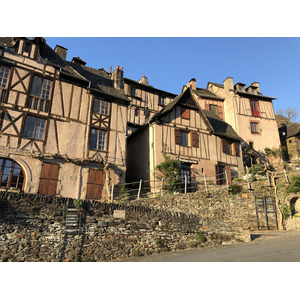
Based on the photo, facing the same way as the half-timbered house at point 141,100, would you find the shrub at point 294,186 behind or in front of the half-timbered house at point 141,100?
in front

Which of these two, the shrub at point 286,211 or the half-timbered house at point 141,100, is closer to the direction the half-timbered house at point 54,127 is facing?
the shrub

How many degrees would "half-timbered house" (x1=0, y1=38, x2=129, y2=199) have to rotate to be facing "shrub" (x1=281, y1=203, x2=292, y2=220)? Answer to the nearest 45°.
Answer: approximately 45° to its left

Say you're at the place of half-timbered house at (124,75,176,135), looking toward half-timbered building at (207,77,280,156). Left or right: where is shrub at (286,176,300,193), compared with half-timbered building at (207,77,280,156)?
right

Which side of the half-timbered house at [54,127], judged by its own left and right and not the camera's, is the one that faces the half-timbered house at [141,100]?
left

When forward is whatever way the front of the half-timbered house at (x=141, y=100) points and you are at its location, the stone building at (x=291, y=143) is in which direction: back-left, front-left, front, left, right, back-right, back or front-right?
front-left

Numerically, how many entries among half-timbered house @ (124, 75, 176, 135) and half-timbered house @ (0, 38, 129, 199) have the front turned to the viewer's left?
0

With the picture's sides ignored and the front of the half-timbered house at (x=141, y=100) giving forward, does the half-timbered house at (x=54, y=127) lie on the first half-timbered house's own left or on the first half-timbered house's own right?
on the first half-timbered house's own right

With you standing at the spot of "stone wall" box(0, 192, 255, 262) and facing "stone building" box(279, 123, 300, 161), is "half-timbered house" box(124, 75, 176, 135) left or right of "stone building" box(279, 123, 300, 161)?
left

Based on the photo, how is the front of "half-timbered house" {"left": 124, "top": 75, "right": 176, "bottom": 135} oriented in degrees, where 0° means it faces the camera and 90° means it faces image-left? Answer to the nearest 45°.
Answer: approximately 315°

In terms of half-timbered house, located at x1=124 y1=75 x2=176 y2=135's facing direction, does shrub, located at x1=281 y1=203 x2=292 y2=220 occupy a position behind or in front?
in front
